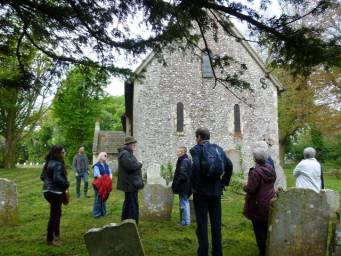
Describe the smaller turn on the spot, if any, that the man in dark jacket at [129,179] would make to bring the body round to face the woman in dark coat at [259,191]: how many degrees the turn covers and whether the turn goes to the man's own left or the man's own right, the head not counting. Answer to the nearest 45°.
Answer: approximately 45° to the man's own right

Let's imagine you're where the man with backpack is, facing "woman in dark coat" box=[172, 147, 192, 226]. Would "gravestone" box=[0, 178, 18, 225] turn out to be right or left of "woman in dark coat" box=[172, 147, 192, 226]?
left

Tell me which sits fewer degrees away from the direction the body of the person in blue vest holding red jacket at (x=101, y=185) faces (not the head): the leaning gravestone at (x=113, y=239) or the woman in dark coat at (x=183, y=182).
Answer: the woman in dark coat

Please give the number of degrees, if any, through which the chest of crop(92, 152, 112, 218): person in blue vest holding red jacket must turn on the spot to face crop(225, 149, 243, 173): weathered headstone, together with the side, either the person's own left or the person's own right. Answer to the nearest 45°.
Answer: approximately 90° to the person's own left

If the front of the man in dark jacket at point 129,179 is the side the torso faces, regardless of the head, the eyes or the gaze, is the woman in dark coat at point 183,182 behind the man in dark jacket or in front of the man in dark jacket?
in front

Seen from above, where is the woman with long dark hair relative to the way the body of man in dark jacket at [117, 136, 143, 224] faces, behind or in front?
behind

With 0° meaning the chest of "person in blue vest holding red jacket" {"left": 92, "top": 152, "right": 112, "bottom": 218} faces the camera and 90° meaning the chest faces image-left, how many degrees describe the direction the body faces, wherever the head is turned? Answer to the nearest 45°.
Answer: approximately 315°
